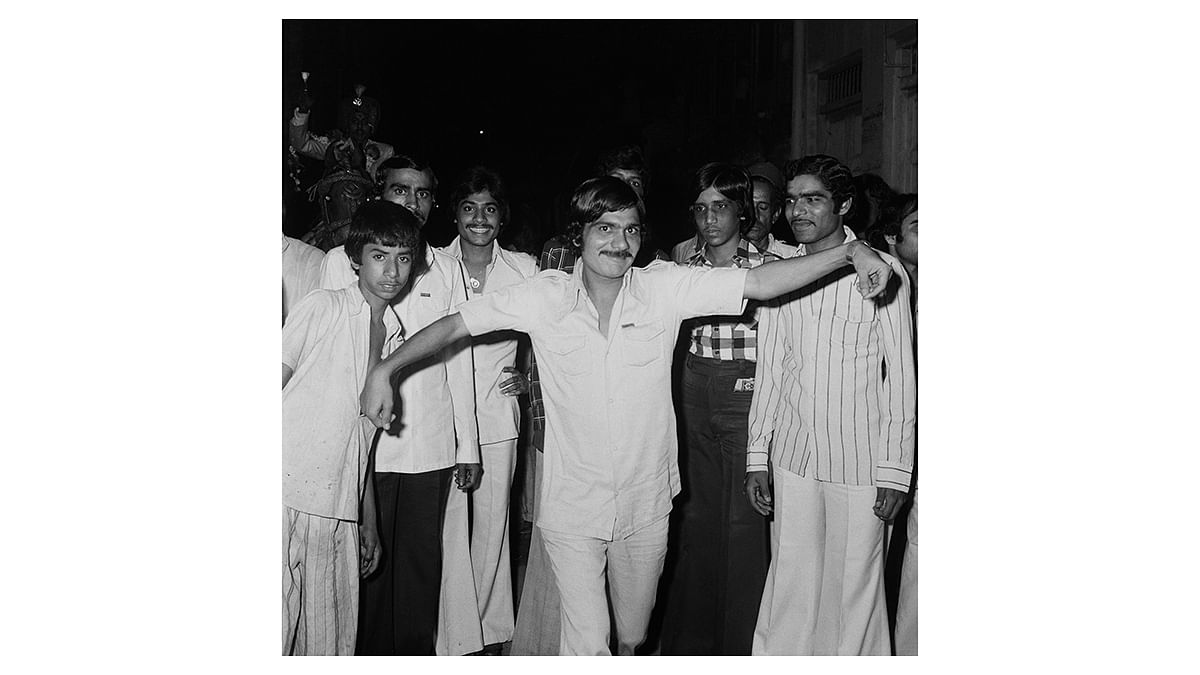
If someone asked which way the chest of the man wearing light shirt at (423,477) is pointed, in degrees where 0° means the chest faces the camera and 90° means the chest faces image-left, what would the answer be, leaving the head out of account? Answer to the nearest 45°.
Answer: approximately 0°

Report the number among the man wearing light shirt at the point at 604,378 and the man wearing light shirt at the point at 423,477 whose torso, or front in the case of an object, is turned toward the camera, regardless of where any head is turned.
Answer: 2

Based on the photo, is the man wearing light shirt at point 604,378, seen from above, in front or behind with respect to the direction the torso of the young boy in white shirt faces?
in front

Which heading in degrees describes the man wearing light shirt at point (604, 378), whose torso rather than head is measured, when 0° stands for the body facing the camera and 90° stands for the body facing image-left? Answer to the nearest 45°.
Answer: approximately 0°

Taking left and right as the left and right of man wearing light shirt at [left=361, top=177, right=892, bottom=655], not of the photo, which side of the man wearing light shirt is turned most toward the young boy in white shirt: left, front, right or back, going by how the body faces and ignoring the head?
right

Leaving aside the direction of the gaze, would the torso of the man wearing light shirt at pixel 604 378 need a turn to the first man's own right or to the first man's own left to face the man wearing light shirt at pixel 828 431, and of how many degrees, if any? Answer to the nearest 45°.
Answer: approximately 90° to the first man's own left
